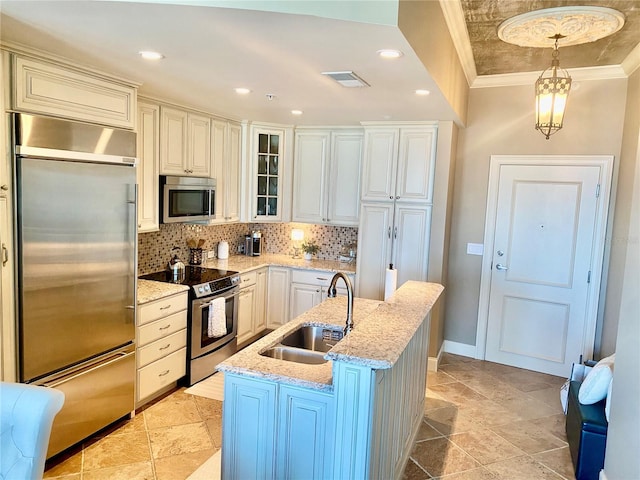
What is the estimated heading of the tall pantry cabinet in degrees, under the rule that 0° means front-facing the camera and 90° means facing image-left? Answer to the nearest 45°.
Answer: approximately 0°

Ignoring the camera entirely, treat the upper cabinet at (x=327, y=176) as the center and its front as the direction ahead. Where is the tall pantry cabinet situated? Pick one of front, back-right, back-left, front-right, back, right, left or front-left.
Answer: front-left

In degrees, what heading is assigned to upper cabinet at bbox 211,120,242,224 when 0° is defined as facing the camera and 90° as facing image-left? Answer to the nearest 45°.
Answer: approximately 315°

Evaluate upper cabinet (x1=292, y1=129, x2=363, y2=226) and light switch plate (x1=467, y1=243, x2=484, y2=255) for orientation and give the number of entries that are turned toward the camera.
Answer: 2

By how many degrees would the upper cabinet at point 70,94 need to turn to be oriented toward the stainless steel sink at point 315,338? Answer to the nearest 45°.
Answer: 0° — it already faces it

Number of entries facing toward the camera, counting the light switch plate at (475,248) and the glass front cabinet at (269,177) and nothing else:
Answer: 2
